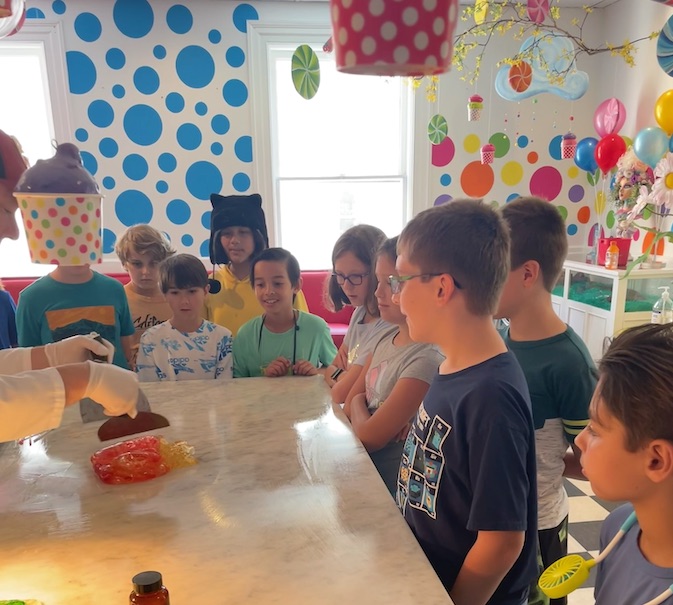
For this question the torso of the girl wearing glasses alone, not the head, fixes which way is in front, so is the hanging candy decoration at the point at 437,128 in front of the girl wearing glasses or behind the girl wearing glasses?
behind

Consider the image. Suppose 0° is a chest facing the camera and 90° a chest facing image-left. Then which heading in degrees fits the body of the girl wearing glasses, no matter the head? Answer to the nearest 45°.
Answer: approximately 45°

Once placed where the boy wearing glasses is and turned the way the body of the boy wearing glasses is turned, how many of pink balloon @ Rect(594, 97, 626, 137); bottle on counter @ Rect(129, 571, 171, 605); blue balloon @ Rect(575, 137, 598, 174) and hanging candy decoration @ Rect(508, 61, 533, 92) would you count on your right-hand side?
3

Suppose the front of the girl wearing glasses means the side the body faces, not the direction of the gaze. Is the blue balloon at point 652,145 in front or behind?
behind

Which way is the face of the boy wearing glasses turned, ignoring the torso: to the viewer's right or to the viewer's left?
to the viewer's left

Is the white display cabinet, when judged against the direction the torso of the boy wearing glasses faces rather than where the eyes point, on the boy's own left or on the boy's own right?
on the boy's own right

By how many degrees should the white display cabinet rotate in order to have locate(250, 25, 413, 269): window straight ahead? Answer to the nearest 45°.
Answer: approximately 45° to its right

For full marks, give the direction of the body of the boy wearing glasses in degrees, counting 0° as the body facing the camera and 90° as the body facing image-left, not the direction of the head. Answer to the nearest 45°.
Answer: approximately 90°

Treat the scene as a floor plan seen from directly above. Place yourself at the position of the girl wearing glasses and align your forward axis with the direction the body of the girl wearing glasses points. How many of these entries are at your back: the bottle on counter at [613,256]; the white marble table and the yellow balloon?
2

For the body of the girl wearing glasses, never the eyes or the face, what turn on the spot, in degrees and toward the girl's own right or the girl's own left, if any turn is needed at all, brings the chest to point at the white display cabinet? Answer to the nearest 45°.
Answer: approximately 180°
